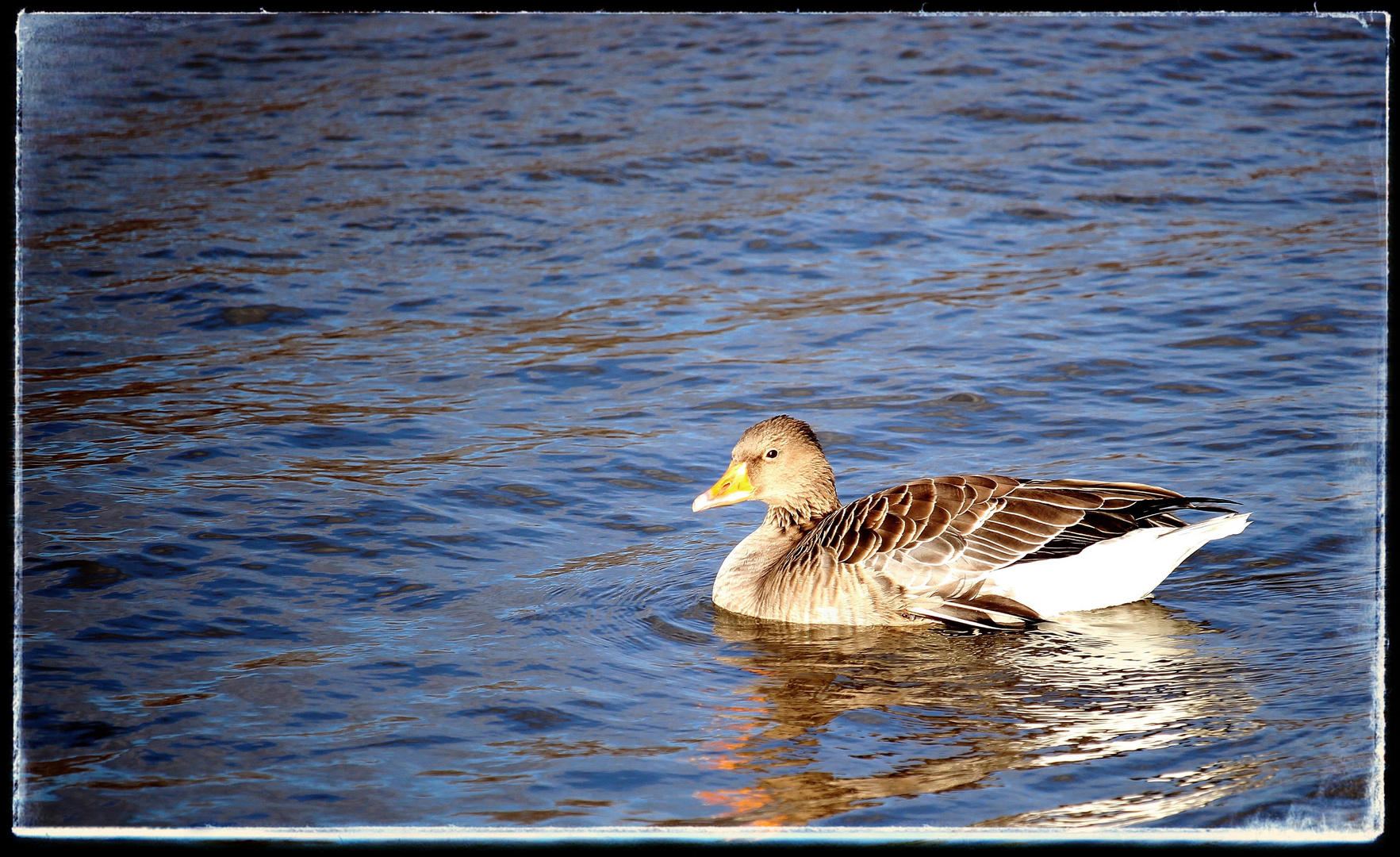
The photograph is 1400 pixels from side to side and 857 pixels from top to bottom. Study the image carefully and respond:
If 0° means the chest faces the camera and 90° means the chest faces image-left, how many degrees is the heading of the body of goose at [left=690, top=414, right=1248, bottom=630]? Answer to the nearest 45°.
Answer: approximately 90°
